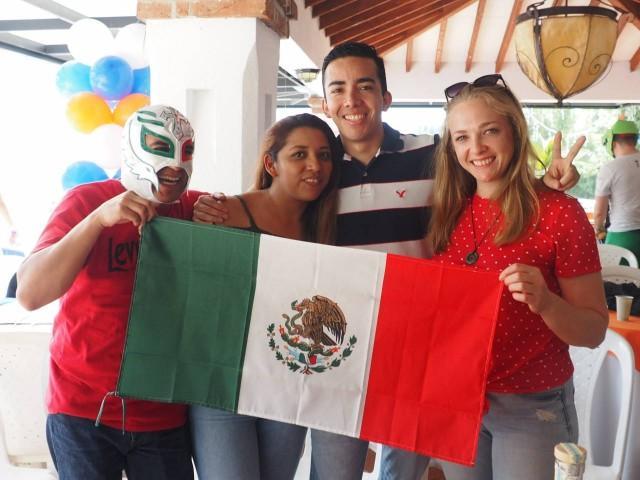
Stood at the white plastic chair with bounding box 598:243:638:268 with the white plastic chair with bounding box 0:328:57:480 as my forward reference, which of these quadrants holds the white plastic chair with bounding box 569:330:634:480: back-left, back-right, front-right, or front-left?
front-left

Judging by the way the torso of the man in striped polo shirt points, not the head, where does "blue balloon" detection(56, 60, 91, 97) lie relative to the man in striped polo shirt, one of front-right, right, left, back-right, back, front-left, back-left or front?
back-right

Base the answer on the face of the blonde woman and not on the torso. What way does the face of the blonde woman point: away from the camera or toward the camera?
toward the camera

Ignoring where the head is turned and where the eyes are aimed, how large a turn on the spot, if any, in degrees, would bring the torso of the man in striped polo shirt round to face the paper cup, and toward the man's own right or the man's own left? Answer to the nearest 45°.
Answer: approximately 135° to the man's own left

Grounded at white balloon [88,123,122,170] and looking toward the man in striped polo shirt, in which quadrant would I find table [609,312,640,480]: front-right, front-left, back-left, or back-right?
front-left

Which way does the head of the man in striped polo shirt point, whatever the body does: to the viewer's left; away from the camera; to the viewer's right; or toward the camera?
toward the camera

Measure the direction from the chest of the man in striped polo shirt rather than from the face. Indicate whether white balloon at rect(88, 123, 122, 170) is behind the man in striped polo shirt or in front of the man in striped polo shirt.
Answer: behind

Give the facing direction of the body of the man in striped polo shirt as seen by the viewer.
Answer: toward the camera

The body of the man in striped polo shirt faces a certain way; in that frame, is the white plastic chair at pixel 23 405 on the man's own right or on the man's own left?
on the man's own right

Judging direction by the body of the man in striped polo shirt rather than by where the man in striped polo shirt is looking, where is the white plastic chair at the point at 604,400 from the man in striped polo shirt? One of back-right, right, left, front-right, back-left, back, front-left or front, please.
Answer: back-left
